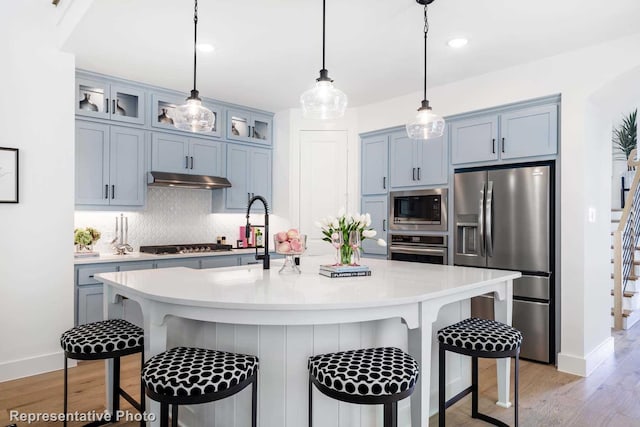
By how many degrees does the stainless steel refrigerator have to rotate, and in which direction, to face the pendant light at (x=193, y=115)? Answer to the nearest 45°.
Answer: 0° — it already faces it

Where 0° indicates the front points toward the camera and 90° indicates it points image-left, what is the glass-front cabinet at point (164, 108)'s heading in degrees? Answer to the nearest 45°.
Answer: approximately 0°

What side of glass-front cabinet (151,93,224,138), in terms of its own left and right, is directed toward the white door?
left

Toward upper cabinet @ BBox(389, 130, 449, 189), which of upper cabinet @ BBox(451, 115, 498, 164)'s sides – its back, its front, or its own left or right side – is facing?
right

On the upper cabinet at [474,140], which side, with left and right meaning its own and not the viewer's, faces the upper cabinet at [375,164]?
right

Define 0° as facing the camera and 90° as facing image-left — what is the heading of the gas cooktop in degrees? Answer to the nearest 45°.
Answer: approximately 315°

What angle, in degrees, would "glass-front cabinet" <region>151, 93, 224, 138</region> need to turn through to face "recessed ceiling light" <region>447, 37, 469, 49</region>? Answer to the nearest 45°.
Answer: approximately 45° to its left

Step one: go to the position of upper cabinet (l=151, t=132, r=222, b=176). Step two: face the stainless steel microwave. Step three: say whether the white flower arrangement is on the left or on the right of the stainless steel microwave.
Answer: right
